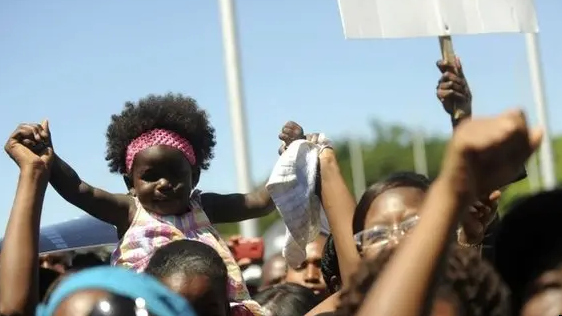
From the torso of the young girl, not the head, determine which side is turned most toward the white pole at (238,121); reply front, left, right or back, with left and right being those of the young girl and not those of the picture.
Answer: back

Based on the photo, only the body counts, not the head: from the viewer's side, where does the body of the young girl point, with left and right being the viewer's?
facing the viewer

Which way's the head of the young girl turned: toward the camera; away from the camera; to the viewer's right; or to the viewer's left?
toward the camera
